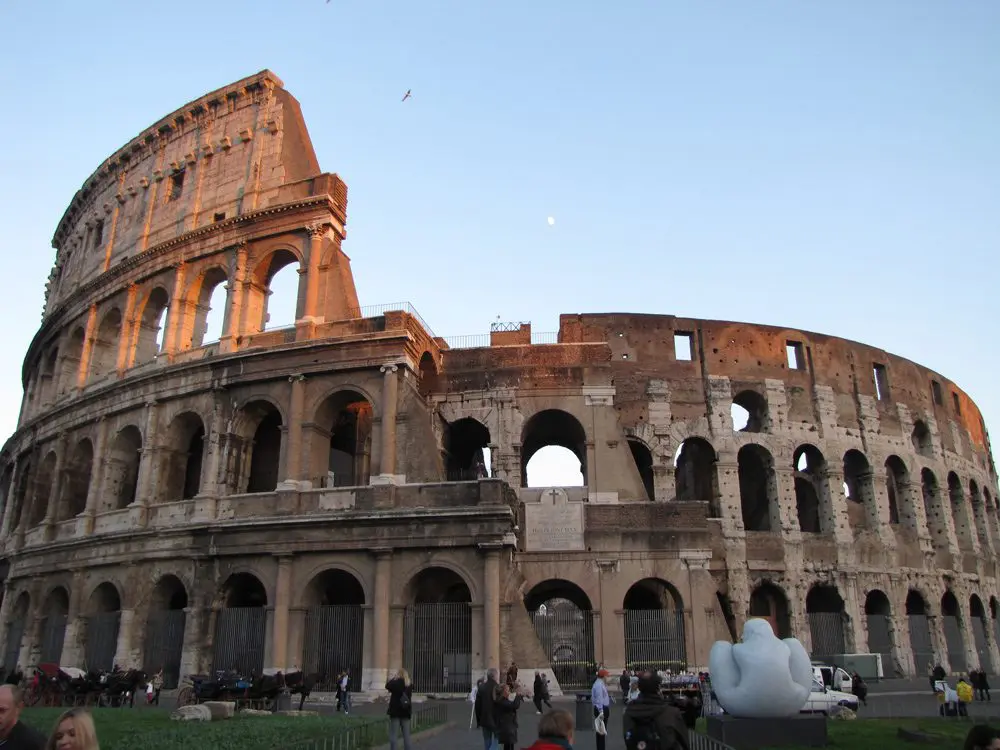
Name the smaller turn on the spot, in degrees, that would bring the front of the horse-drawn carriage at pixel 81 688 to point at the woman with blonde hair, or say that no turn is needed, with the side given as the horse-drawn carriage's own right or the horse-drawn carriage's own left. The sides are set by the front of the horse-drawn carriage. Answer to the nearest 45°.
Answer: approximately 90° to the horse-drawn carriage's own right

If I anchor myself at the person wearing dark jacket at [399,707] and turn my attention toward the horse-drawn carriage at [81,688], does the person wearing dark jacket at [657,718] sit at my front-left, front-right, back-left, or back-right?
back-left

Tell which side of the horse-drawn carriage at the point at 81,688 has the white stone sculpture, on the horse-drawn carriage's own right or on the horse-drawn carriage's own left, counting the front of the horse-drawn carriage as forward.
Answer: on the horse-drawn carriage's own right

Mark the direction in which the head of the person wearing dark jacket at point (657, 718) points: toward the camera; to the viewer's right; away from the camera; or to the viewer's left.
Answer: away from the camera

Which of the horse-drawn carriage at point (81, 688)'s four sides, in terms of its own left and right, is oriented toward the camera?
right
